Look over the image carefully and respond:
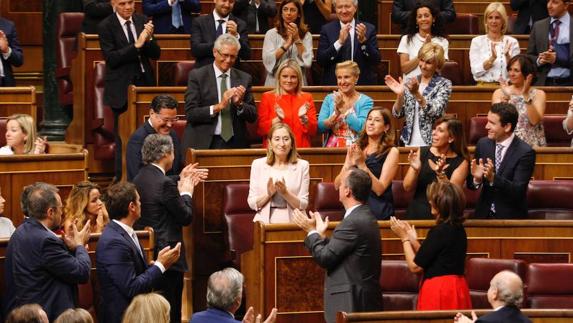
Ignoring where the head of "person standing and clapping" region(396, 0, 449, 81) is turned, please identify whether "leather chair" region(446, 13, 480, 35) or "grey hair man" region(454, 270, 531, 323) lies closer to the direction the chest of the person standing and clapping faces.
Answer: the grey hair man

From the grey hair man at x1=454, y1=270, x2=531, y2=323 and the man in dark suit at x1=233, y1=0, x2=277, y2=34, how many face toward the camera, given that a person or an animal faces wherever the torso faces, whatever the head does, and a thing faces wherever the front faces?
1

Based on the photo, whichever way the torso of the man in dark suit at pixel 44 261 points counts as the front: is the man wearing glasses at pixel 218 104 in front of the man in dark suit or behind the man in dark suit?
in front

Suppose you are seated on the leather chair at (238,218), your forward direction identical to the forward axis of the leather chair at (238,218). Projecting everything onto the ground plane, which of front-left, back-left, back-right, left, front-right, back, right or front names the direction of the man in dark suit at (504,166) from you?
front-left

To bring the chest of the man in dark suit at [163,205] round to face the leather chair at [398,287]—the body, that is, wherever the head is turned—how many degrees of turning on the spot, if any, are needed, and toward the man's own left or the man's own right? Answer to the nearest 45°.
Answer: approximately 45° to the man's own right

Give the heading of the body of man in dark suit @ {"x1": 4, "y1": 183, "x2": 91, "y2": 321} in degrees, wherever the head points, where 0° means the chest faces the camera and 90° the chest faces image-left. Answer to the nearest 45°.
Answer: approximately 225°

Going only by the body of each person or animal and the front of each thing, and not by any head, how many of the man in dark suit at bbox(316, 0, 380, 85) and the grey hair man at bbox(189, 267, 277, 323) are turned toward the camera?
1

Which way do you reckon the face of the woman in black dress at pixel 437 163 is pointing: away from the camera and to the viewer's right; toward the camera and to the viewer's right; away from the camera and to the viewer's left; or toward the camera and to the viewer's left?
toward the camera and to the viewer's left
